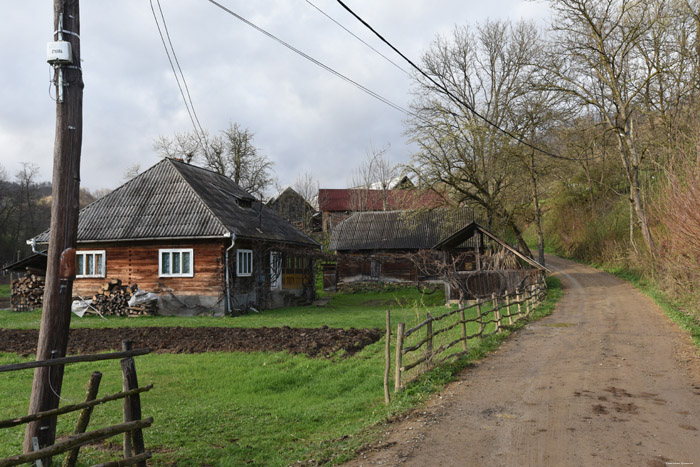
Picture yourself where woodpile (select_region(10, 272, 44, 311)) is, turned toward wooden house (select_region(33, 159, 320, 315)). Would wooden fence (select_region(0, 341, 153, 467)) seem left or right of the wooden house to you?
right

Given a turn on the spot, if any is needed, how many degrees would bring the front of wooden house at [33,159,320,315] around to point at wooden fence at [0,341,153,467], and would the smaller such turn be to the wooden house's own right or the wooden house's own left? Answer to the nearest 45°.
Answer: approximately 45° to the wooden house's own right

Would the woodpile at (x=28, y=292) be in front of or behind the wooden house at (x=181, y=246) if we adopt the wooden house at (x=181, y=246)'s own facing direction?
behind

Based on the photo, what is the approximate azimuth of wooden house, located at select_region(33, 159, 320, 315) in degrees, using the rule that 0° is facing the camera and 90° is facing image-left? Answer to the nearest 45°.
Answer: approximately 315°

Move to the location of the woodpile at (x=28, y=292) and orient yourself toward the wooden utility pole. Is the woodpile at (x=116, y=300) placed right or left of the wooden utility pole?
left

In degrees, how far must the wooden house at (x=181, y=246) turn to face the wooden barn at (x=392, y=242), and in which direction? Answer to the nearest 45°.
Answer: approximately 90° to its left

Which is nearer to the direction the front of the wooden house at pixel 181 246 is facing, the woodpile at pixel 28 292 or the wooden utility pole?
the wooden utility pole
